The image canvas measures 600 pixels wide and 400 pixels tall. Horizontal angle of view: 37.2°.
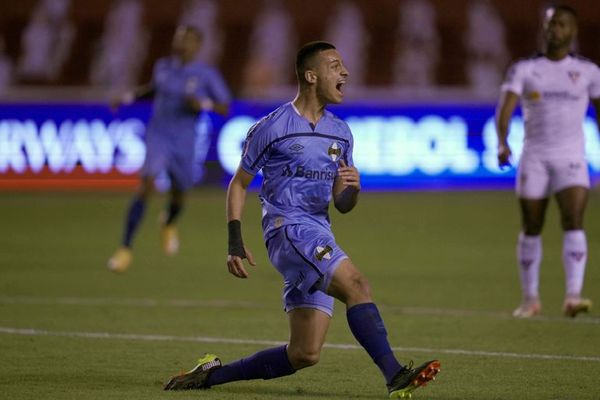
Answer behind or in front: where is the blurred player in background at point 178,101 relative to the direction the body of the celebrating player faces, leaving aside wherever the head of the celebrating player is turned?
behind

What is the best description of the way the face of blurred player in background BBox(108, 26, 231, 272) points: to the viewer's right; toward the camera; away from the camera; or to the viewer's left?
toward the camera

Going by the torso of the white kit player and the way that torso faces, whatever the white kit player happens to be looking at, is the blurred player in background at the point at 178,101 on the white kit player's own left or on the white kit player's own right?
on the white kit player's own right

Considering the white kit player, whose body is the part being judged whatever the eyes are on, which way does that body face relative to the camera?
toward the camera

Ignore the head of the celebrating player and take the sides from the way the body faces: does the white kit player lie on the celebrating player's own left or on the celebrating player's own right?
on the celebrating player's own left

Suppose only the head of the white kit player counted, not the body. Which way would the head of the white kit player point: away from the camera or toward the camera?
toward the camera

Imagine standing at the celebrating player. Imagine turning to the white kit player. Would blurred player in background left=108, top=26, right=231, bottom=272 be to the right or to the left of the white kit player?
left

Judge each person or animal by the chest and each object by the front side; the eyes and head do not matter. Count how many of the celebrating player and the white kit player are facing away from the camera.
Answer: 0
